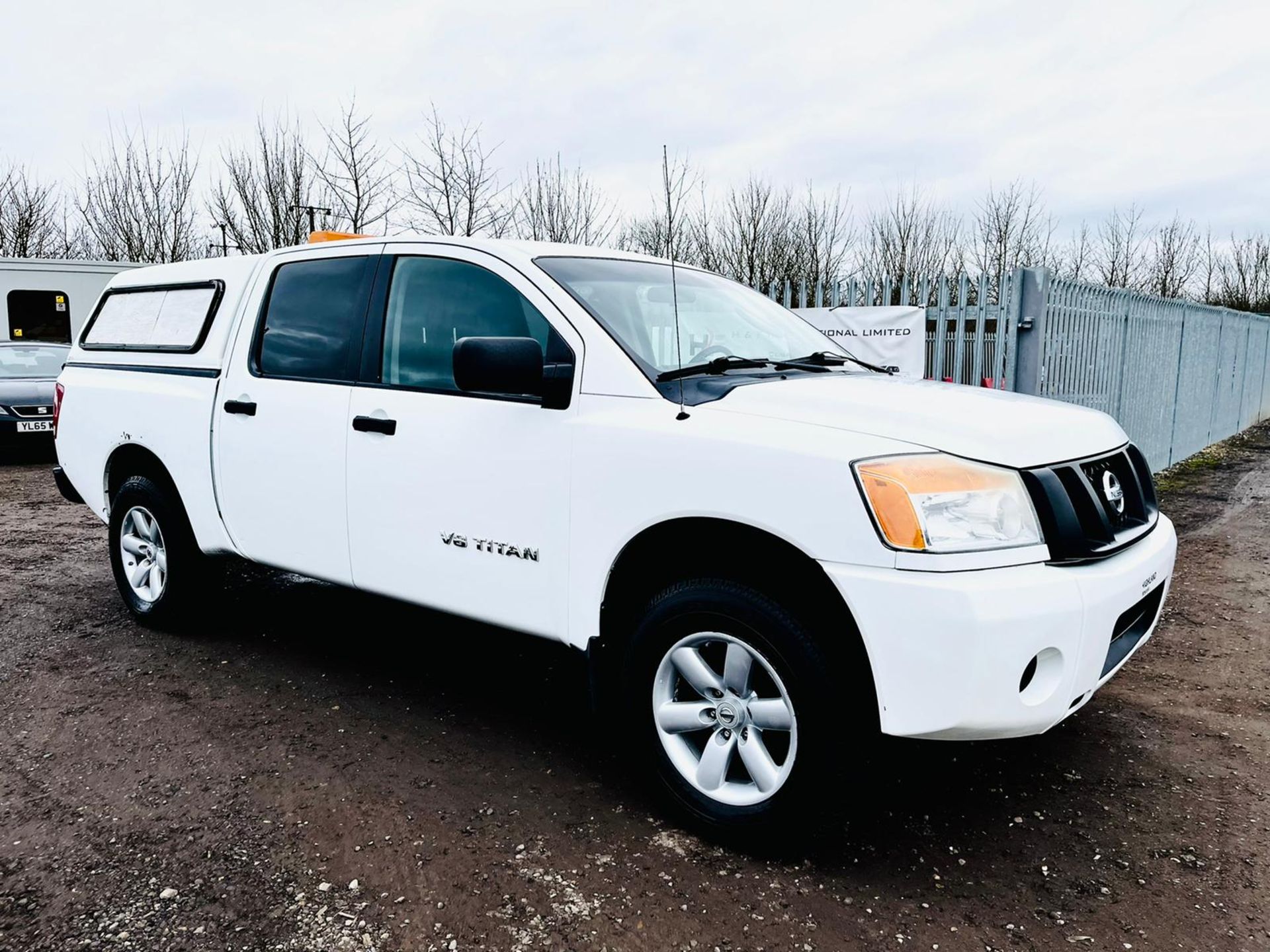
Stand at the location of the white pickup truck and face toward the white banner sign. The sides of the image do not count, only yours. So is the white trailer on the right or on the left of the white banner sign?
left

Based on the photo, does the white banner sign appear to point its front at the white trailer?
no

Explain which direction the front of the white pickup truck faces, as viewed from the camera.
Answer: facing the viewer and to the right of the viewer

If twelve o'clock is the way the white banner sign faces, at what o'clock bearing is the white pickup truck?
The white pickup truck is roughly at 12 o'clock from the white banner sign.

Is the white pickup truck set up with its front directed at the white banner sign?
no

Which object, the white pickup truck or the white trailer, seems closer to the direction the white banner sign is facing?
the white pickup truck

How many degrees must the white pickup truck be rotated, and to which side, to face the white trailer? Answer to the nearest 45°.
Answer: approximately 180°

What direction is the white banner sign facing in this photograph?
toward the camera
